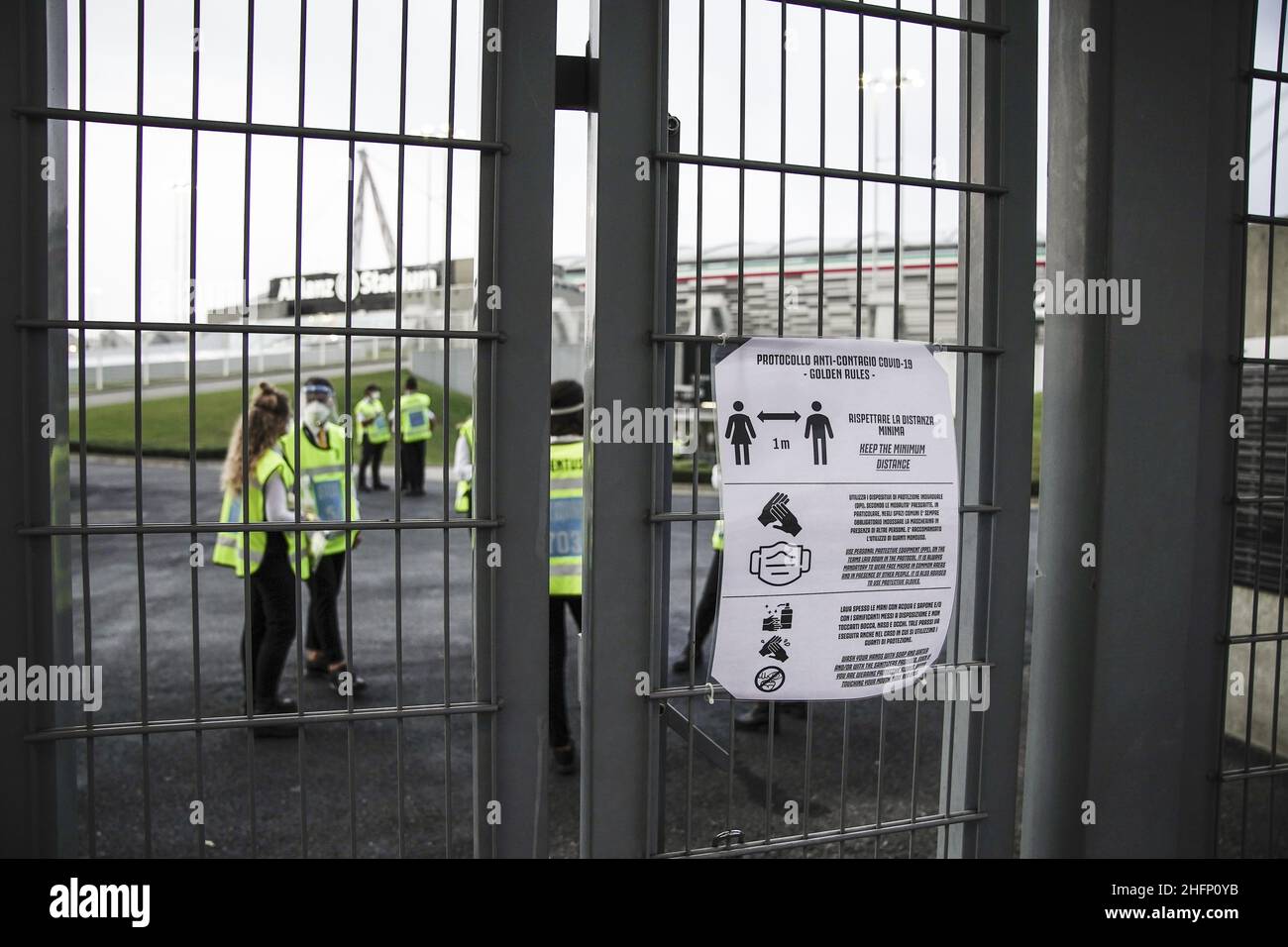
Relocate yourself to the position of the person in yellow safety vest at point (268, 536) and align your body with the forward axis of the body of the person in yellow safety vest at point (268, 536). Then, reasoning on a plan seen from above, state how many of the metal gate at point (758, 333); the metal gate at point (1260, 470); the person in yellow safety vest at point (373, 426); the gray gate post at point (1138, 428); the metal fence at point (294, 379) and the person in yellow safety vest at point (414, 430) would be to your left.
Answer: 2

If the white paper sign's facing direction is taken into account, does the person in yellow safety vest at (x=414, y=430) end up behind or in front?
behind

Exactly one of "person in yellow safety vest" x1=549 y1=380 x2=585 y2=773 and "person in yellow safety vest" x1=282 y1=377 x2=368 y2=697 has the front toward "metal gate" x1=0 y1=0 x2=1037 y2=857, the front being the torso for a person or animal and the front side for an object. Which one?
"person in yellow safety vest" x1=282 y1=377 x2=368 y2=697

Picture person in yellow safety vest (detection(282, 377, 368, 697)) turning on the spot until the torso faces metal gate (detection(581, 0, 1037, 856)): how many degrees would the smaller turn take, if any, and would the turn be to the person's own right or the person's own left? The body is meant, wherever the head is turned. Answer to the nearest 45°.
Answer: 0° — they already face it

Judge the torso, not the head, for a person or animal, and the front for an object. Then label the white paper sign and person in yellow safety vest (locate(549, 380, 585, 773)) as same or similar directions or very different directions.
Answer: very different directions

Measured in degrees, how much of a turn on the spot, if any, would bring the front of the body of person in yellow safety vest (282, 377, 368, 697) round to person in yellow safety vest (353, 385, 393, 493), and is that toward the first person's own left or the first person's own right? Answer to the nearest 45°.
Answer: approximately 180°

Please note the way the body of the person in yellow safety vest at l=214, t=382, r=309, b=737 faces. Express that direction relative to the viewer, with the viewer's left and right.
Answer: facing to the right of the viewer

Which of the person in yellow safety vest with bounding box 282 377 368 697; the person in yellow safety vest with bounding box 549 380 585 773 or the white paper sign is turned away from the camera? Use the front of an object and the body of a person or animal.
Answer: the person in yellow safety vest with bounding box 549 380 585 773

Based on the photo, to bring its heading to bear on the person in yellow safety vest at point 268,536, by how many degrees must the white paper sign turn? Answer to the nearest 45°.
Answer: approximately 135° to its right

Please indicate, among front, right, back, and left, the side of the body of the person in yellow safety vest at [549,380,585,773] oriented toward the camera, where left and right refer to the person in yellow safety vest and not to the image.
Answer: back

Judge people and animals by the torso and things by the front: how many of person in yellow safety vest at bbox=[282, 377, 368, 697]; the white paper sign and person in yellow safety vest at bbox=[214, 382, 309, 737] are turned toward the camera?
2

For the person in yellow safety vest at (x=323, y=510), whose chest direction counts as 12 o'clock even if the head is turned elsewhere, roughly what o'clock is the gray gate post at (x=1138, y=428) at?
The gray gate post is roughly at 11 o'clock from the person in yellow safety vest.
